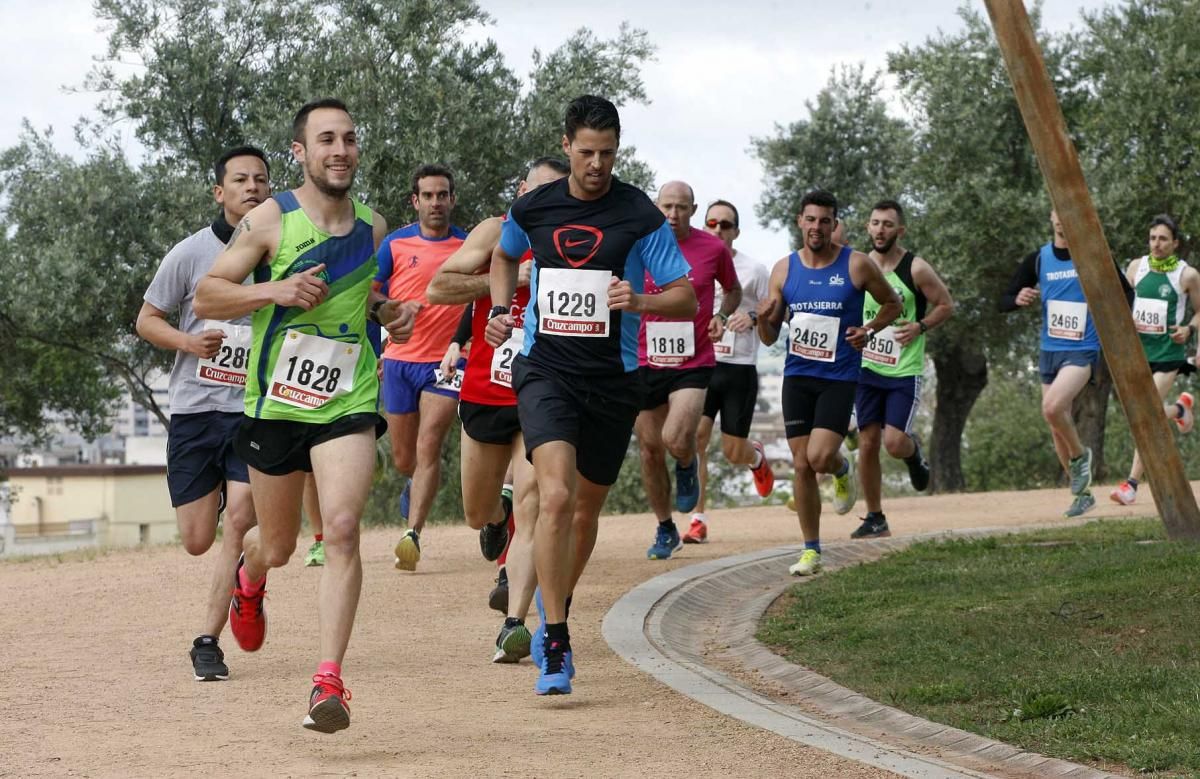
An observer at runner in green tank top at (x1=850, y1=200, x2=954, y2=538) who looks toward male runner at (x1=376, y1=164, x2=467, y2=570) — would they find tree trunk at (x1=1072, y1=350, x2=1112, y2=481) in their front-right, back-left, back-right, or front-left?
back-right

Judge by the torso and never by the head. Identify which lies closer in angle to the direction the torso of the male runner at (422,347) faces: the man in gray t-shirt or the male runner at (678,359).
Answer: the man in gray t-shirt

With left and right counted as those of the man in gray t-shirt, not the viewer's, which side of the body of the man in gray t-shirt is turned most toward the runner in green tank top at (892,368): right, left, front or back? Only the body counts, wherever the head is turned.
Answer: left

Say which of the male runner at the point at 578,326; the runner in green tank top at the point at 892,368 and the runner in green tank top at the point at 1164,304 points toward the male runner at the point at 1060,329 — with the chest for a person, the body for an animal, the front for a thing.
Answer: the runner in green tank top at the point at 1164,304

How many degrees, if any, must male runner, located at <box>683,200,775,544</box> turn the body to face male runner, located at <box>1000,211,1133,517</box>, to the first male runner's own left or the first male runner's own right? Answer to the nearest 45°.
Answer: approximately 135° to the first male runner's own left

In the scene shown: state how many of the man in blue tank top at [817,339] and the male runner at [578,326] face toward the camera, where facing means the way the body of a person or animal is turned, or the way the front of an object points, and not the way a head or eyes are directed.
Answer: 2

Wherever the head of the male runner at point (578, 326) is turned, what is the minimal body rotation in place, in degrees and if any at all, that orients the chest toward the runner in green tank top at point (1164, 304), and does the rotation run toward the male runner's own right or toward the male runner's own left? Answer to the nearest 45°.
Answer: approximately 135° to the male runner's own left

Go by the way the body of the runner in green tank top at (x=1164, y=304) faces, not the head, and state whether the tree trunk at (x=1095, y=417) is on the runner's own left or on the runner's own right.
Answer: on the runner's own right

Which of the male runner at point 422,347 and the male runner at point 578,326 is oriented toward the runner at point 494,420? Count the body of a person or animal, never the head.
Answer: the male runner at point 422,347

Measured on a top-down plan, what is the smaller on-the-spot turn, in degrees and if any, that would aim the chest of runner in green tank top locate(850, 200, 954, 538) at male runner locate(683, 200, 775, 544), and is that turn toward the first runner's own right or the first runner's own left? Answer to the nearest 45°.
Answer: approximately 45° to the first runner's own right

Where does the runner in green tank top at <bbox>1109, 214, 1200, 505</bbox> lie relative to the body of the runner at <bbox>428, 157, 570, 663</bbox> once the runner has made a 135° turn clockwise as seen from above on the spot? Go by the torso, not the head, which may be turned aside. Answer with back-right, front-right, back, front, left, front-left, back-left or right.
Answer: back-right
